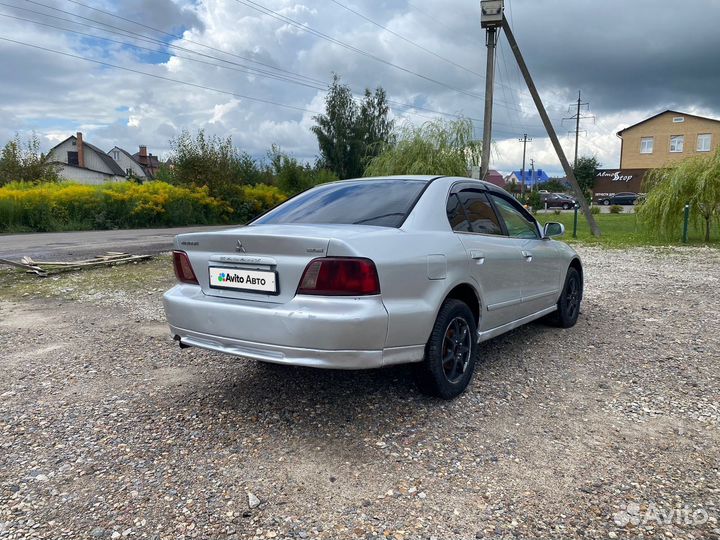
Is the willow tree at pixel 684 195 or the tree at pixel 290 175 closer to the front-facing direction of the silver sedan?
the willow tree

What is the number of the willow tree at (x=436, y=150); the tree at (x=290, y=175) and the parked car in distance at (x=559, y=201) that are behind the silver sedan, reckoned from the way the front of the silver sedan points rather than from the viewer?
0

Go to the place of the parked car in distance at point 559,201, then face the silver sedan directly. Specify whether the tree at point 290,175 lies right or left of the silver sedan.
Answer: right

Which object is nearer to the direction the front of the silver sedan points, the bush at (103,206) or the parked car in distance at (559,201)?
the parked car in distance

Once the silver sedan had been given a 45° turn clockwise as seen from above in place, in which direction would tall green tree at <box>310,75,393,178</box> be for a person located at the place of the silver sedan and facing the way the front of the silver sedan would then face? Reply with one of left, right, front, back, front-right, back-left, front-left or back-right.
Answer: left

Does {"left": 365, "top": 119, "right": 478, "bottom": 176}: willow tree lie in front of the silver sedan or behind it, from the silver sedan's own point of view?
in front

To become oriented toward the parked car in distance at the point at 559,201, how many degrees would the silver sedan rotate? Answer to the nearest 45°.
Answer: approximately 45° to its left

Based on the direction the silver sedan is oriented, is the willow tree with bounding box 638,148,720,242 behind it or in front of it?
in front

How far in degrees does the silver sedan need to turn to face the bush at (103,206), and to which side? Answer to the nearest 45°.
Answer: approximately 90° to its left

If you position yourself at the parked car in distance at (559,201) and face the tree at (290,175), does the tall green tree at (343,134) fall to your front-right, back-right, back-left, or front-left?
front-right

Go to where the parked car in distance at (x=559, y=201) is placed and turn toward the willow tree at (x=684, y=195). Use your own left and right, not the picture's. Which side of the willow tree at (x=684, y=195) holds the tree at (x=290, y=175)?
right

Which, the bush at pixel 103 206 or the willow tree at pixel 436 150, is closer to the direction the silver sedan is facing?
the willow tree

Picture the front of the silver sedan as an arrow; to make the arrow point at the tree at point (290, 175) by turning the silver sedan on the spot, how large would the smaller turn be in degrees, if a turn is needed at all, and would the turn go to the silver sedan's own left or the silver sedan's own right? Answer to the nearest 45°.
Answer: approximately 45° to the silver sedan's own left

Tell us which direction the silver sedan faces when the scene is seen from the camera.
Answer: facing away from the viewer and to the right of the viewer
